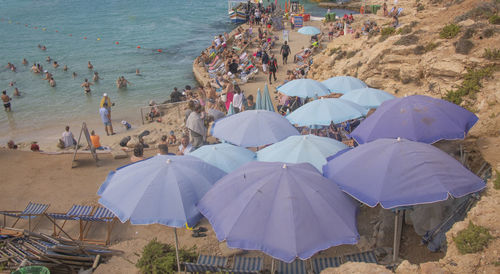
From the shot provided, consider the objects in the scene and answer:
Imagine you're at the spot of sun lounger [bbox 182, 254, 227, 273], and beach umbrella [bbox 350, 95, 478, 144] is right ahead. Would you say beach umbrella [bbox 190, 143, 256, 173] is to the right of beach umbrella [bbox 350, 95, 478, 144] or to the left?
left

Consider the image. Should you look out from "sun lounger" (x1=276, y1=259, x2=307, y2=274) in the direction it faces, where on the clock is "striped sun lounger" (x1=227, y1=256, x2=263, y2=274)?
The striped sun lounger is roughly at 9 o'clock from the sun lounger.

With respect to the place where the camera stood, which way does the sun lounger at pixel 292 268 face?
facing away from the viewer

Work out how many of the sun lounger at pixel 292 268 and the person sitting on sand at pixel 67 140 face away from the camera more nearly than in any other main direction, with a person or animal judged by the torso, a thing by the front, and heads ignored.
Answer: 2

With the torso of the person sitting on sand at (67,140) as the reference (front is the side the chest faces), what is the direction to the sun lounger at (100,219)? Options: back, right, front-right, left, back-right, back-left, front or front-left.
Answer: back

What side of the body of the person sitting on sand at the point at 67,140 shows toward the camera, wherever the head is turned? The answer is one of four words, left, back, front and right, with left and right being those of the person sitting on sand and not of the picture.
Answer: back

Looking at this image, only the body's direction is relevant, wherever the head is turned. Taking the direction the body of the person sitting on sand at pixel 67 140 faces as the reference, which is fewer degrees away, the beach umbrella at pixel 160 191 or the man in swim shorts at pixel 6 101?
the man in swim shorts

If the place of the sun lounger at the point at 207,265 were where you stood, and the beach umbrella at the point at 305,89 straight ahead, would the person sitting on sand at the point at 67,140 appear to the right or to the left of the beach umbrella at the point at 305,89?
left

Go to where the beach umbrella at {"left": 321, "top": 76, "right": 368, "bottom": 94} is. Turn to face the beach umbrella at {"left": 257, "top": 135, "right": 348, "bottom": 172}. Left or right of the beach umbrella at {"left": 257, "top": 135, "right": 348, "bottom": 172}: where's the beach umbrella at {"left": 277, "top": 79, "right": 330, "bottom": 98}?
right
